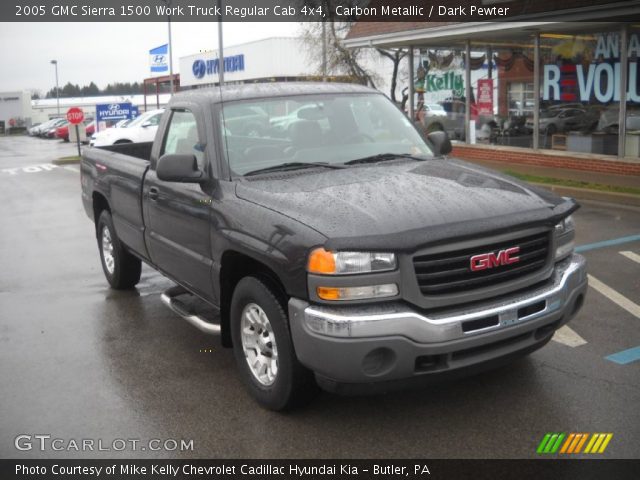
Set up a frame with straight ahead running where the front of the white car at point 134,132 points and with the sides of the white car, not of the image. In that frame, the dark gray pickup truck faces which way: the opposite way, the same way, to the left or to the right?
to the left

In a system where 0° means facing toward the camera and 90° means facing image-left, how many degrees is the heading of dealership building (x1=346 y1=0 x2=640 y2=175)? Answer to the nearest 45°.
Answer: approximately 45°

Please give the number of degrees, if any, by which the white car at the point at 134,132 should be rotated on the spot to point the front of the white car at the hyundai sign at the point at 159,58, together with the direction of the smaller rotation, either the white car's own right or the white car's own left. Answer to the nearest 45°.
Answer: approximately 135° to the white car's own right

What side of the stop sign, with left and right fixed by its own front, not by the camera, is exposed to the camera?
front

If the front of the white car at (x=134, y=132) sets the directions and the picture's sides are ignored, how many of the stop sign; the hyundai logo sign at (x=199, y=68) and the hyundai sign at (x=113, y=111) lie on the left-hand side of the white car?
0

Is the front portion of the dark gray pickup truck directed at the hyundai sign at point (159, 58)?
no

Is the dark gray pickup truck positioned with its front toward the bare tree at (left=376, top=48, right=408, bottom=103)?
no

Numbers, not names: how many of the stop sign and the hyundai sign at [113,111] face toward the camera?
2

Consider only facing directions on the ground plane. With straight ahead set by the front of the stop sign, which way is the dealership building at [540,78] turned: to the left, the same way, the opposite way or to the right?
to the right

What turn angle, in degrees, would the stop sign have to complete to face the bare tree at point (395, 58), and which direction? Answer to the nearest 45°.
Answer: approximately 45° to its left

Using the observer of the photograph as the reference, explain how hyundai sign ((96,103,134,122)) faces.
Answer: facing the viewer

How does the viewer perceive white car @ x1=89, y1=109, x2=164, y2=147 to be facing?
facing the viewer and to the left of the viewer

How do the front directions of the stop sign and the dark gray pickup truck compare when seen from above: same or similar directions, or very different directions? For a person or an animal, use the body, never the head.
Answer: same or similar directions

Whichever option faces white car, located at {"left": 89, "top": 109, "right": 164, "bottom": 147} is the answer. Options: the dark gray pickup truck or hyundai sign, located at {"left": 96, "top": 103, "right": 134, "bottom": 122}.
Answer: the hyundai sign

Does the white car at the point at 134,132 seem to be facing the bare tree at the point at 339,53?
no
